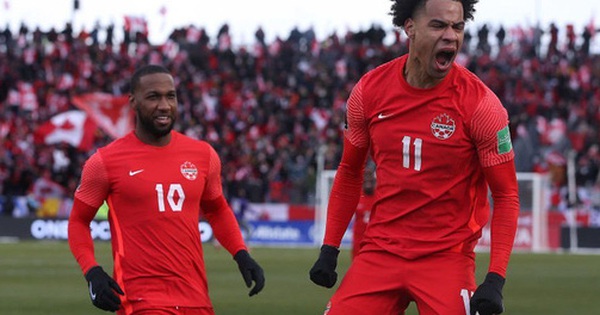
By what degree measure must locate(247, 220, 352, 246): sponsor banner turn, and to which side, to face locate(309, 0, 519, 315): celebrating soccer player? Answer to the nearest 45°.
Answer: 0° — it already faces them

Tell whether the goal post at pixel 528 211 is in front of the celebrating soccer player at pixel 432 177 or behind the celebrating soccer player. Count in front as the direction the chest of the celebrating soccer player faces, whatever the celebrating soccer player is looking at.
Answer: behind

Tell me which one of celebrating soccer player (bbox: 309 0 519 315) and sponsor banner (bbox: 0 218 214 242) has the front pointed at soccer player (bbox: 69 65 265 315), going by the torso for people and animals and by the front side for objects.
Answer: the sponsor banner

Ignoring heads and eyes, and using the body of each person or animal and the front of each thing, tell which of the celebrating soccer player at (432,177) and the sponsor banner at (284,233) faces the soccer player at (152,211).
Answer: the sponsor banner

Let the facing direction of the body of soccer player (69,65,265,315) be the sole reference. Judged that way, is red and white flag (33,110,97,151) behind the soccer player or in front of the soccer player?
behind

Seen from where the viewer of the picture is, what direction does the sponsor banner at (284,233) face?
facing the viewer

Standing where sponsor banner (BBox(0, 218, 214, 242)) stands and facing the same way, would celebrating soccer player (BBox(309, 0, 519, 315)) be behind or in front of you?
in front

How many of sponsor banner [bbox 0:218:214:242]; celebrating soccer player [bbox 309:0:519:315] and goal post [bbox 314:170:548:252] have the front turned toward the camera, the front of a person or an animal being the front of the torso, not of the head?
3

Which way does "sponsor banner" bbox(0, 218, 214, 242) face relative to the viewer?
toward the camera

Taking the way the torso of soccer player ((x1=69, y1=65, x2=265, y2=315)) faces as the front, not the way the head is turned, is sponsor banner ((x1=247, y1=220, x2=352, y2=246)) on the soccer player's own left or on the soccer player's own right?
on the soccer player's own left

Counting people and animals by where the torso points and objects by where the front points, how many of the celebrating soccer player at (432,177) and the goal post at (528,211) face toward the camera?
2
